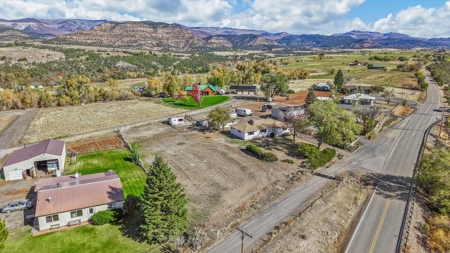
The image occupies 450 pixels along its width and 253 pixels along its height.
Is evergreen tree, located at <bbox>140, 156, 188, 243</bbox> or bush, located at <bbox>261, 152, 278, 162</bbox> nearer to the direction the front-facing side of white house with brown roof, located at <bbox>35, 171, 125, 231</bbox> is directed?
the evergreen tree

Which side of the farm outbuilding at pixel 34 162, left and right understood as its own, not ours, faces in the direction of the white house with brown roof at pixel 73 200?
front

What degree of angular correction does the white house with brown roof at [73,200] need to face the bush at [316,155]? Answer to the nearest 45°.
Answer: approximately 90° to its left

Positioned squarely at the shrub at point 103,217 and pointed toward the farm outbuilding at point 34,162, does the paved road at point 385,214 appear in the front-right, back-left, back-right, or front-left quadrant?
back-right

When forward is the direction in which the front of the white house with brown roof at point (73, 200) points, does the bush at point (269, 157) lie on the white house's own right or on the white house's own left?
on the white house's own left

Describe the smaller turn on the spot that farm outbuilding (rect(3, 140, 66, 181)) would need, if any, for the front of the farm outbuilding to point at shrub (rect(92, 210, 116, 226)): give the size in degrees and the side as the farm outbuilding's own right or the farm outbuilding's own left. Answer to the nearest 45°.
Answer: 0° — it already faces it

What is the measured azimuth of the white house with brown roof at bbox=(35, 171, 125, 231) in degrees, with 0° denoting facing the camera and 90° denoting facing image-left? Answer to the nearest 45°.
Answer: approximately 0°

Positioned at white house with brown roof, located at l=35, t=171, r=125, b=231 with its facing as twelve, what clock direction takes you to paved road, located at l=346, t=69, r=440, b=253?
The paved road is roughly at 10 o'clock from the white house with brown roof.

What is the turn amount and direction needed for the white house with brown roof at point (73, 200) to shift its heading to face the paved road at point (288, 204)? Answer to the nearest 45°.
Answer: approximately 90° to its left

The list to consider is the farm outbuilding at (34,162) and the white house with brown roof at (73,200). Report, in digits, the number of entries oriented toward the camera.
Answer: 2

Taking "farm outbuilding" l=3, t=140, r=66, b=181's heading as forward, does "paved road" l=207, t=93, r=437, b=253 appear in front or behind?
in front

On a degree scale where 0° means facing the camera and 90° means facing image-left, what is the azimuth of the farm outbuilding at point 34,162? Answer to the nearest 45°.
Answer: approximately 0°
